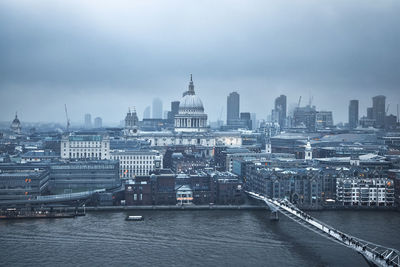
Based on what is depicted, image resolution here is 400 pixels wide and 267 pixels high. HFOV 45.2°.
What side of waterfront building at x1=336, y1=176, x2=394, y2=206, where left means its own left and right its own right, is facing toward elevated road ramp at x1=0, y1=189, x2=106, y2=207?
right

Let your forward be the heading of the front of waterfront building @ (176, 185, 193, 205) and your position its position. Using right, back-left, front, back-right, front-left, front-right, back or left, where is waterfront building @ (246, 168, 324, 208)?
left

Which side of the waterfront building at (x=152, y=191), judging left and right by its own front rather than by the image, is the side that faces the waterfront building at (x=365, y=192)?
left

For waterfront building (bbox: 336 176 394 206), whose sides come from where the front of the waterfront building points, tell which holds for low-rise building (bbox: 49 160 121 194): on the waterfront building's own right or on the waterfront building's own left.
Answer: on the waterfront building's own right

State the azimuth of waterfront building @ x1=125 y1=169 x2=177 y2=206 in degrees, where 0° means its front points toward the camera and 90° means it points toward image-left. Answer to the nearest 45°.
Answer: approximately 0°

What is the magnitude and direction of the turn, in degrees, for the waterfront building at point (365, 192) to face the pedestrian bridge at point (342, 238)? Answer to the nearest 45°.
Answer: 0° — it already faces it

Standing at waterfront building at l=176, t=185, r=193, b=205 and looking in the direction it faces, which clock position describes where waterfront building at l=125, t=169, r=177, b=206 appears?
waterfront building at l=125, t=169, r=177, b=206 is roughly at 3 o'clock from waterfront building at l=176, t=185, r=193, b=205.

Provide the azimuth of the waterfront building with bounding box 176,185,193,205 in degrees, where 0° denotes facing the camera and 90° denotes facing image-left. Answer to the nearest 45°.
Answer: approximately 0°

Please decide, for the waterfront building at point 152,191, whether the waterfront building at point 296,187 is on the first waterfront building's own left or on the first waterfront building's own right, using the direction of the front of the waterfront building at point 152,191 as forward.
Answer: on the first waterfront building's own left

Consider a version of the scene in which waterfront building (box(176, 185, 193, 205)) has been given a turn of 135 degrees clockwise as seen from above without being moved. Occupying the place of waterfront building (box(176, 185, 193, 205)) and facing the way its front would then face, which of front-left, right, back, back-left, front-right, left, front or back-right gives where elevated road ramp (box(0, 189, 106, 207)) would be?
front-left

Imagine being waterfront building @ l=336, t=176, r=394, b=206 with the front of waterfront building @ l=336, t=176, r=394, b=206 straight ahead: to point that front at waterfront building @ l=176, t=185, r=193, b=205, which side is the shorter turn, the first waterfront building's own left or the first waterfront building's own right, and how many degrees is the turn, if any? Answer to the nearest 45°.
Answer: approximately 90° to the first waterfront building's own right

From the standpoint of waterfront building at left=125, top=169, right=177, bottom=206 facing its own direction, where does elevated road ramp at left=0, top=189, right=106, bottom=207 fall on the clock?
The elevated road ramp is roughly at 3 o'clock from the waterfront building.

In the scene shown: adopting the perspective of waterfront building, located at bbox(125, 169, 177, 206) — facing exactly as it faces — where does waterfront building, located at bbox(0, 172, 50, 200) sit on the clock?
waterfront building, located at bbox(0, 172, 50, 200) is roughly at 3 o'clock from waterfront building, located at bbox(125, 169, 177, 206).

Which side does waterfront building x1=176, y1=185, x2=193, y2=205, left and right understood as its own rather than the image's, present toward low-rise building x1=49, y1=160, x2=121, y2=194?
right

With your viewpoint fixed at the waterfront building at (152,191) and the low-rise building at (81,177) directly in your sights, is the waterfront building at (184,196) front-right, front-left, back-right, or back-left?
back-right
